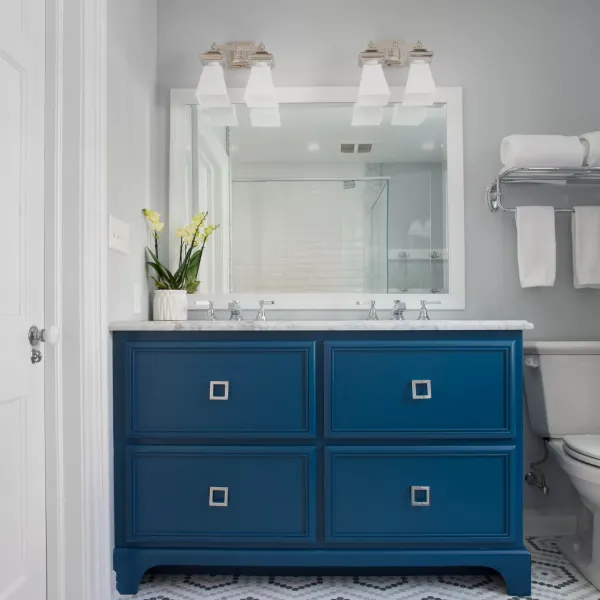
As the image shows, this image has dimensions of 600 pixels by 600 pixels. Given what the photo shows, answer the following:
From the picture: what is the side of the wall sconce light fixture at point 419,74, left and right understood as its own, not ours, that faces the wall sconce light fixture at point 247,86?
right

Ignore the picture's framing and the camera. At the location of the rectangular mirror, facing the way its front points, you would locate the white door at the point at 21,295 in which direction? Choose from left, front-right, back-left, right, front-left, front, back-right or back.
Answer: front-right

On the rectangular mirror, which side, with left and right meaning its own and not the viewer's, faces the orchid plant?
right

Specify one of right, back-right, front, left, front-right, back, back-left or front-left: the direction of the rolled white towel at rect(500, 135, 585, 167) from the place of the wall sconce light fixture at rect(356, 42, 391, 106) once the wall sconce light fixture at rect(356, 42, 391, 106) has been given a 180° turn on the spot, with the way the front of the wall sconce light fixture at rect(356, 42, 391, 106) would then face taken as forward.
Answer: right

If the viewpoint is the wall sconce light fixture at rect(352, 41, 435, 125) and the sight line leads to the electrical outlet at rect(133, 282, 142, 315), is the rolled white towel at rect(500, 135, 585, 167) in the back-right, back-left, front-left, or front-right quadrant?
back-left

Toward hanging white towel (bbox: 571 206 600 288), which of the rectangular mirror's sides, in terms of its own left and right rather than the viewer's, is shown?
left

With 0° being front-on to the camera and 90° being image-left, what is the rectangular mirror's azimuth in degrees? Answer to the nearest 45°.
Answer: approximately 0°
